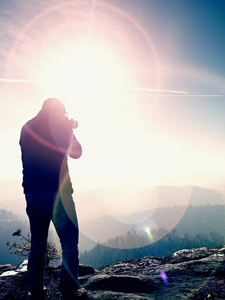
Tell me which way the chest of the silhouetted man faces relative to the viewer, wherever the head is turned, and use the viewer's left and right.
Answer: facing away from the viewer and to the right of the viewer
